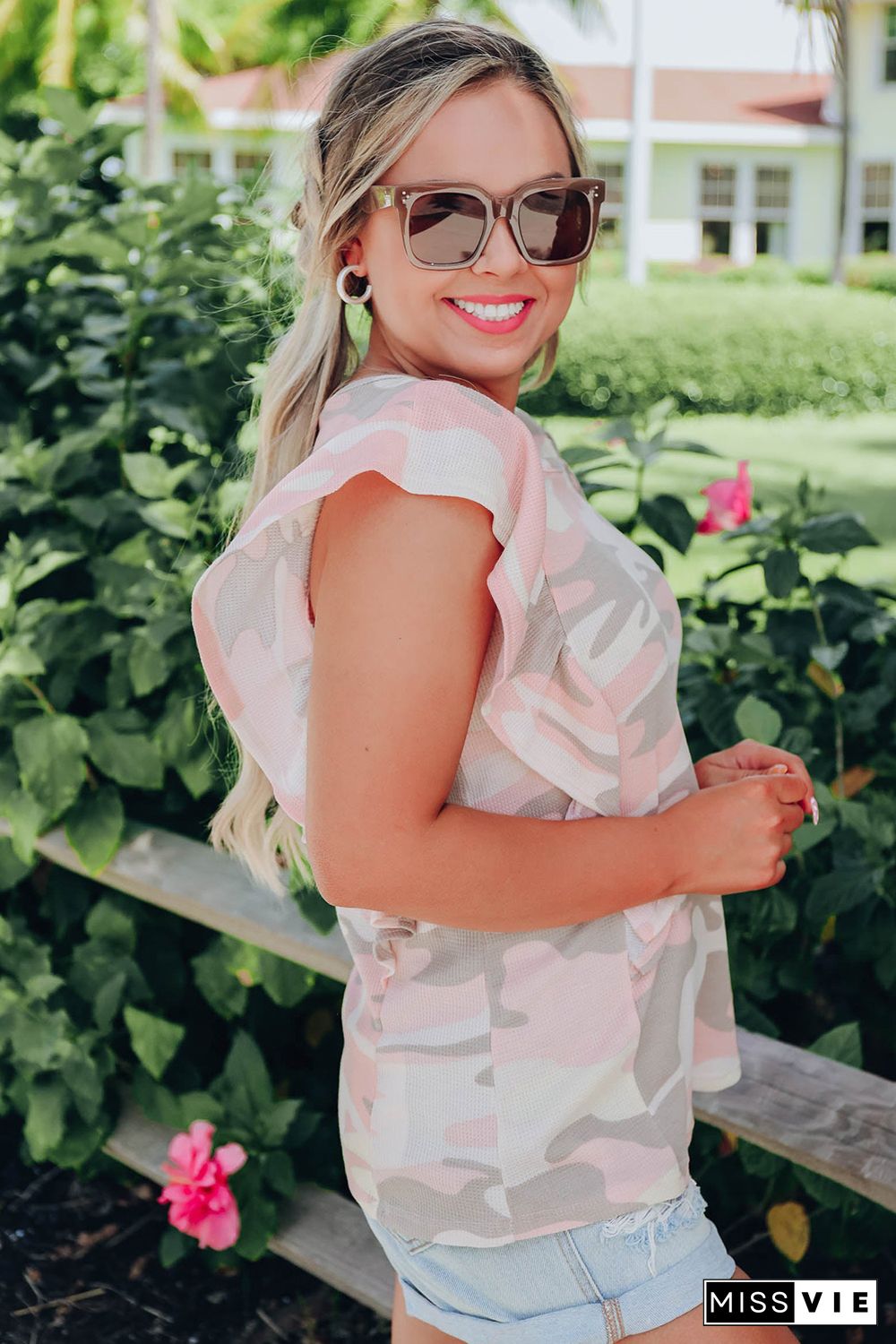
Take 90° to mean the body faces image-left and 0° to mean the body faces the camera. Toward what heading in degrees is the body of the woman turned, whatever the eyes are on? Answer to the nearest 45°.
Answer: approximately 270°
